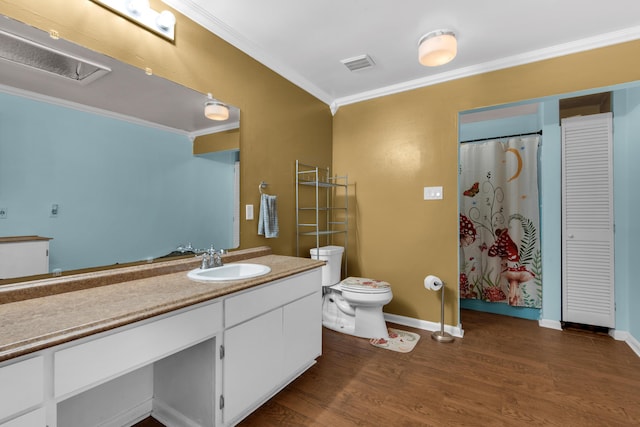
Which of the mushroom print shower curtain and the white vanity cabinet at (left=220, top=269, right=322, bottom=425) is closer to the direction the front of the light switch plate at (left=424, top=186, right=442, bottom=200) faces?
the white vanity cabinet

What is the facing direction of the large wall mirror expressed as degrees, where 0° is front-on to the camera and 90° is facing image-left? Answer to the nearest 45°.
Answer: approximately 315°

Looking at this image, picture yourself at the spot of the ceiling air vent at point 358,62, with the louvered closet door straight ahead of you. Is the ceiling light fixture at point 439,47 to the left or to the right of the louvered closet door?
right

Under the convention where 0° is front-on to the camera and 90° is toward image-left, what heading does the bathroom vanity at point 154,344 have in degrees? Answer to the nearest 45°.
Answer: approximately 315°

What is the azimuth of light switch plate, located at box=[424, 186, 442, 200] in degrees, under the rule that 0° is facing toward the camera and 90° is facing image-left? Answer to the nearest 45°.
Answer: approximately 0°

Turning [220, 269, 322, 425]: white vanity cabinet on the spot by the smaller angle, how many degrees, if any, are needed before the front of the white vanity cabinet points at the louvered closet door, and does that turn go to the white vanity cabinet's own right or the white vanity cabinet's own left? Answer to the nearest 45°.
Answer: approximately 45° to the white vanity cabinet's own left

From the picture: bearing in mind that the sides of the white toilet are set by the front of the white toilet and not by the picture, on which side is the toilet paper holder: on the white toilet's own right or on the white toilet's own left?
on the white toilet's own left

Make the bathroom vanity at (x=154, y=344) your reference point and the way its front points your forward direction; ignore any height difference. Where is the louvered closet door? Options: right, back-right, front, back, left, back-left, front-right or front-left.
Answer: front-left

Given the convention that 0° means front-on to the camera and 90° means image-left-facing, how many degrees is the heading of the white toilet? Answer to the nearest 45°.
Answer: approximately 315°
